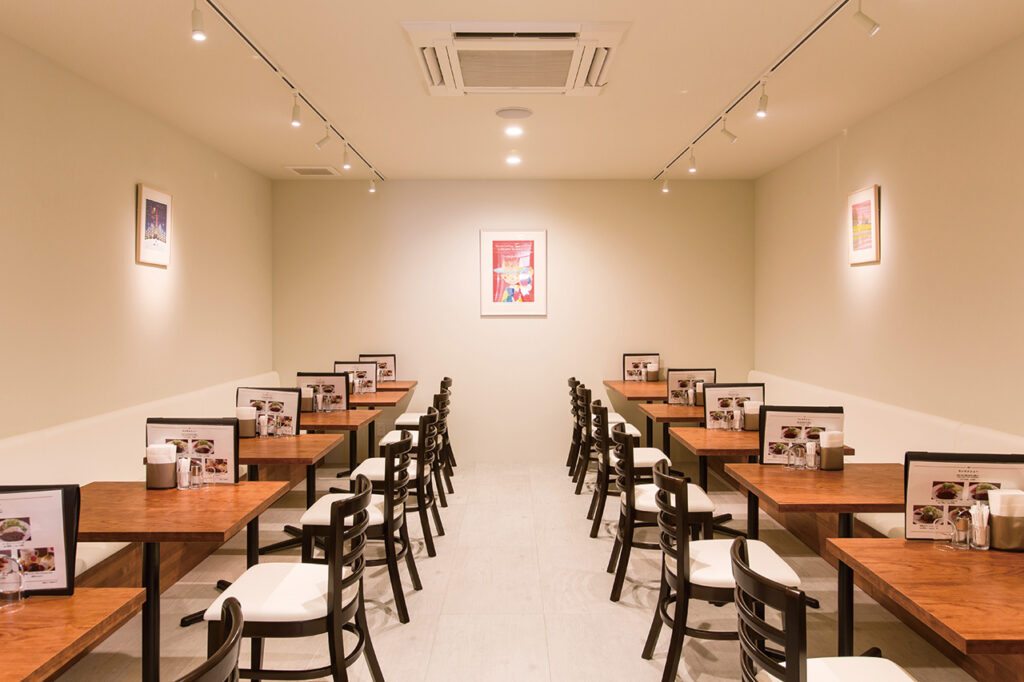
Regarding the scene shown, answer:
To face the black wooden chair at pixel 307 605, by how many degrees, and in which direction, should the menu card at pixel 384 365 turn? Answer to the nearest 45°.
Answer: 0° — it already faces it

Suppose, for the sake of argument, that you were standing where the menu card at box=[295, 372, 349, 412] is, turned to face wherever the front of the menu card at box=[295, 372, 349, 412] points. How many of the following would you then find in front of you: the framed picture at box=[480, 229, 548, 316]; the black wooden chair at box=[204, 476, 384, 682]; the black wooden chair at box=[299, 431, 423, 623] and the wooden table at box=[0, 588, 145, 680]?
3

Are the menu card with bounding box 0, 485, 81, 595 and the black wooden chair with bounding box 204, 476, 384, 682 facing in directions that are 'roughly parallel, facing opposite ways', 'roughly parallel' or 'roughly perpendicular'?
roughly perpendicular

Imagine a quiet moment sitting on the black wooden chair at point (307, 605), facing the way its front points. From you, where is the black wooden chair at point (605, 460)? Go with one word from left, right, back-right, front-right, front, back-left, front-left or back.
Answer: back-right

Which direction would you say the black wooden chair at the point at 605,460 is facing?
to the viewer's right

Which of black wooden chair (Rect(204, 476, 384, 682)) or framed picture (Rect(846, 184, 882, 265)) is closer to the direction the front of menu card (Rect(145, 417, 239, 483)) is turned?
the black wooden chair

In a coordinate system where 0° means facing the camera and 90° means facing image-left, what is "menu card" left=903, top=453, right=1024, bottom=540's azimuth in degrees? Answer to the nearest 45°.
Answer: approximately 0°

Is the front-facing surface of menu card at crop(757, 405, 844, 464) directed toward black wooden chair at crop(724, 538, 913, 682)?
yes

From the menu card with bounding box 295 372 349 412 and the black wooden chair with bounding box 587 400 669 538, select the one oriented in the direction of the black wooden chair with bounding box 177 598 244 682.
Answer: the menu card

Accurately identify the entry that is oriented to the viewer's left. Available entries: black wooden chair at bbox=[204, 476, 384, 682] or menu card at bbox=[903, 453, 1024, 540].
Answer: the black wooden chair

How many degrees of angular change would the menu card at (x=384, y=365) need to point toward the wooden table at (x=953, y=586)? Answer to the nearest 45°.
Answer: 0° — it already faces it

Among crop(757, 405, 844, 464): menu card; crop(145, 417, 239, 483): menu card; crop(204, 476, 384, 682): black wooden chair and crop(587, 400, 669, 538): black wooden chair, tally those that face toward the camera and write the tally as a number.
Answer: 2

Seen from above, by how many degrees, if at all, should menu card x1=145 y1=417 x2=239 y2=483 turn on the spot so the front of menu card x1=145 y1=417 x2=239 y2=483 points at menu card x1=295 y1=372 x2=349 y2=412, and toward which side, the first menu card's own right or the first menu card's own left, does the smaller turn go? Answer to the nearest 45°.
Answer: approximately 135° to the first menu card's own left
